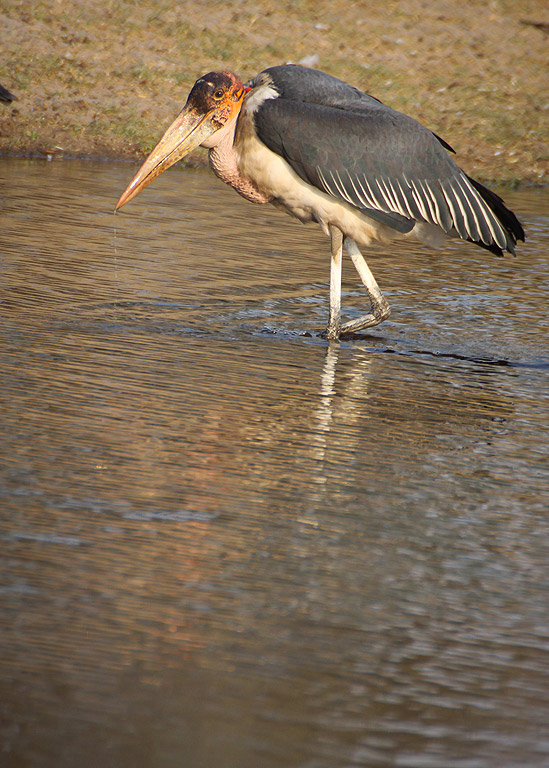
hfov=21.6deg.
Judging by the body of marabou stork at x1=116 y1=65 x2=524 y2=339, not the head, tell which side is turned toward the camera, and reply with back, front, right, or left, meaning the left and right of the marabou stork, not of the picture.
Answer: left
